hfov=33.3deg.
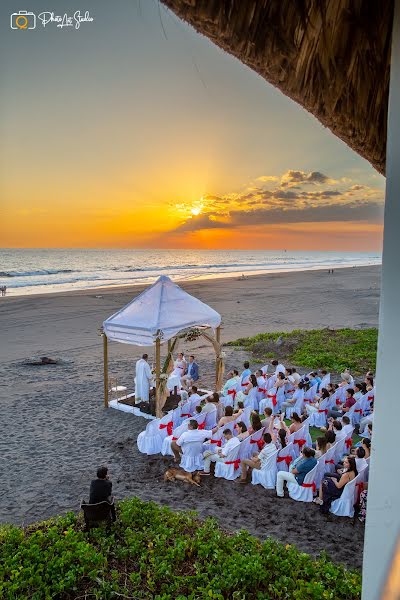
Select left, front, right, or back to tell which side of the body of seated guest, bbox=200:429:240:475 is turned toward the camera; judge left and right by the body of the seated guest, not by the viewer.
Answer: left

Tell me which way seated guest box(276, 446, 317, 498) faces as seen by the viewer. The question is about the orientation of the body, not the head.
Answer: to the viewer's left

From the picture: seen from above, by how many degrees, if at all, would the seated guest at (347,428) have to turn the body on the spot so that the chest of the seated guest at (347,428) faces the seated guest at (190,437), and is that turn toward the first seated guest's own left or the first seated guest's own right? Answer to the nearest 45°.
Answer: approximately 45° to the first seated guest's own left

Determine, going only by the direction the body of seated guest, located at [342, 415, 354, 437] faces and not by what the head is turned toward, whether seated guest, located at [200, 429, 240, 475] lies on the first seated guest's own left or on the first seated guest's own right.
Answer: on the first seated guest's own left

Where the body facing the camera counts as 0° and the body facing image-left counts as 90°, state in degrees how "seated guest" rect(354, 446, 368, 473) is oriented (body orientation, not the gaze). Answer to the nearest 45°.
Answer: approximately 135°

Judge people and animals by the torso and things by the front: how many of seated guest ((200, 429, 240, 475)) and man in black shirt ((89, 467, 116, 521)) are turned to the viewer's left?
1

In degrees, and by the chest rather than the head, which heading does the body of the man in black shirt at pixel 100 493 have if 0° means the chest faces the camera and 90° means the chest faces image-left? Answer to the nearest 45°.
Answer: approximately 225°

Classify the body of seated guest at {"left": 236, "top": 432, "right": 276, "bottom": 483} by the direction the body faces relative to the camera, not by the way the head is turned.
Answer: to the viewer's left

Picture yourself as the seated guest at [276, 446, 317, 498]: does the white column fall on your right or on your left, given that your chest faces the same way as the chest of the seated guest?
on your left
